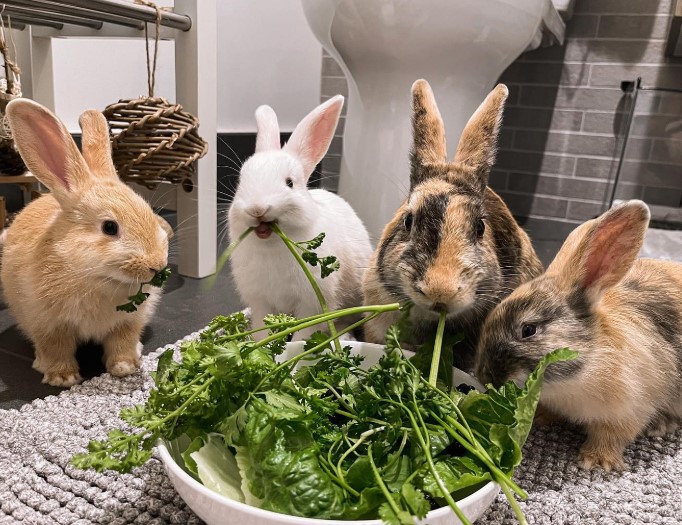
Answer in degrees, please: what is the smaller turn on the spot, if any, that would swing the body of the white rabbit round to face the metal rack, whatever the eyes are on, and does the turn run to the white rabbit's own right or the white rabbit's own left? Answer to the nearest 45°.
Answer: approximately 90° to the white rabbit's own right

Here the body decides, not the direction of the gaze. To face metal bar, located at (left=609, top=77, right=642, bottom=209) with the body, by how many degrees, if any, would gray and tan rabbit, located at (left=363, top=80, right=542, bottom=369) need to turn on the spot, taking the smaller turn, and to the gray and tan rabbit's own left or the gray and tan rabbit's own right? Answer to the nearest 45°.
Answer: approximately 180°

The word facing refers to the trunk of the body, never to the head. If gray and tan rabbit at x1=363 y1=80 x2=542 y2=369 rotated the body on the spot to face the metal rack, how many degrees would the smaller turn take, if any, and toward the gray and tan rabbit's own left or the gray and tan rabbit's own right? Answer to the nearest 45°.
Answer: approximately 135° to the gray and tan rabbit's own right
